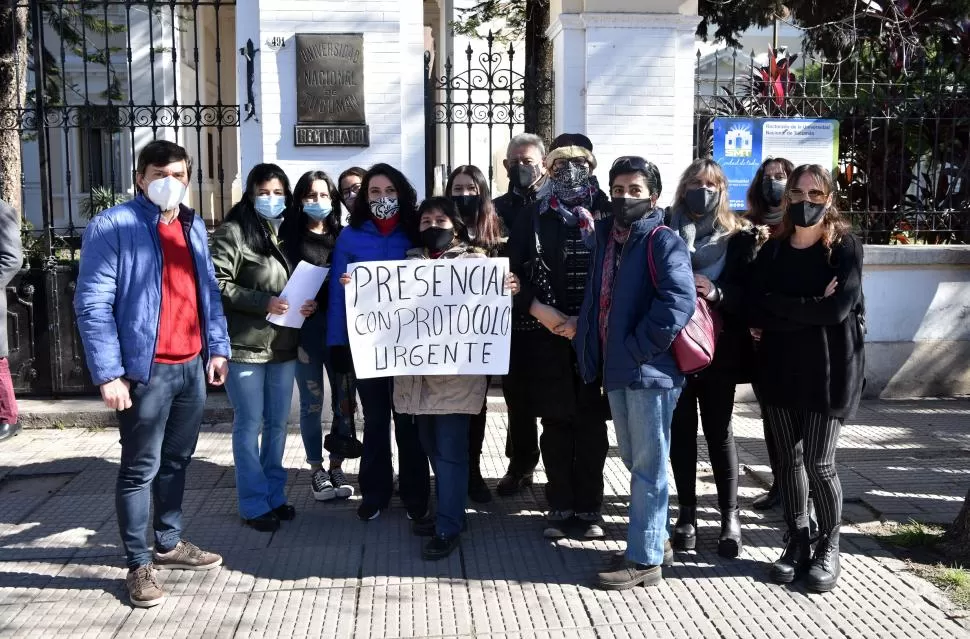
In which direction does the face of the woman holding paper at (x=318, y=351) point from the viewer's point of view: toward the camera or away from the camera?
toward the camera

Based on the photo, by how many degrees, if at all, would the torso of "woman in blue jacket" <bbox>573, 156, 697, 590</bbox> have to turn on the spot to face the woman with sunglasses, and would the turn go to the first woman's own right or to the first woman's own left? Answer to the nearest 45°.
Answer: approximately 135° to the first woman's own left

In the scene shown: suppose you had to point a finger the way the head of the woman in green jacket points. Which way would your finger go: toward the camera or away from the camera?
toward the camera

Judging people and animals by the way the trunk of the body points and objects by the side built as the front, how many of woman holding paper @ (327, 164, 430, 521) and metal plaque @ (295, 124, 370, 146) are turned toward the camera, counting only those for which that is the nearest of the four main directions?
2

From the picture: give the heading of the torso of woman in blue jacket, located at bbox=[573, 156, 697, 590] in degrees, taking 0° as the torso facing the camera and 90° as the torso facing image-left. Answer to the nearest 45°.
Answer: approximately 45°

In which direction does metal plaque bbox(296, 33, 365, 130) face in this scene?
toward the camera

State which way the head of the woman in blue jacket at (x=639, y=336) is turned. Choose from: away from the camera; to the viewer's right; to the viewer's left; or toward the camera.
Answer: toward the camera

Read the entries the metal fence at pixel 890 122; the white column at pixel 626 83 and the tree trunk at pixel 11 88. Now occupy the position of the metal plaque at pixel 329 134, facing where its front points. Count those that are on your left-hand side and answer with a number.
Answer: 2

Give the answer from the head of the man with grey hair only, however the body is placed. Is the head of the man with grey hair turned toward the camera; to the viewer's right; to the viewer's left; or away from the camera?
toward the camera

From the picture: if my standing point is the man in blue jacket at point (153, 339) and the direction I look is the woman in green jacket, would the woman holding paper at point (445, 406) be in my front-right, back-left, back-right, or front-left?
front-right

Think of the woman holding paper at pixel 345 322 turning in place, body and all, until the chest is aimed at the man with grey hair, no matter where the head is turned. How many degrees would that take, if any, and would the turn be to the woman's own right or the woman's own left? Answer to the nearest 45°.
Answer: approximately 90° to the woman's own left

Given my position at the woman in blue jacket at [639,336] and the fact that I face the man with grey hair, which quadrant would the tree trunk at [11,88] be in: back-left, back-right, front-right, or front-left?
front-left

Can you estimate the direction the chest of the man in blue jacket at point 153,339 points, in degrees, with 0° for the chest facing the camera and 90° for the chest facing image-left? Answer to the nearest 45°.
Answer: approximately 315°

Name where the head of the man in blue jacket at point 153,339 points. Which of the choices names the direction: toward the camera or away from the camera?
toward the camera

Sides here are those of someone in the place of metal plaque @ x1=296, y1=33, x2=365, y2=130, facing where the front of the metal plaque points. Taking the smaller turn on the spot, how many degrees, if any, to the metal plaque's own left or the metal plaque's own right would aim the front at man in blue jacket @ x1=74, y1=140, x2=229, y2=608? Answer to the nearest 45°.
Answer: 0° — it already faces them

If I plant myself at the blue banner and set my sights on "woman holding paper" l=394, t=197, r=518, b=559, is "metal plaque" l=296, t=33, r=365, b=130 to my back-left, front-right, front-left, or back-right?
front-right

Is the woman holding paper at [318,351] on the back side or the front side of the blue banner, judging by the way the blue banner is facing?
on the front side

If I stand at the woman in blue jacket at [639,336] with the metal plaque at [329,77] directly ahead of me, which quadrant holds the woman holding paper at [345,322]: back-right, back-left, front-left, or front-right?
front-left

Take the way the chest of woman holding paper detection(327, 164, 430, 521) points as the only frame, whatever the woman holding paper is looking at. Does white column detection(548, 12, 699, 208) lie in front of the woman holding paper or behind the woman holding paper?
behind

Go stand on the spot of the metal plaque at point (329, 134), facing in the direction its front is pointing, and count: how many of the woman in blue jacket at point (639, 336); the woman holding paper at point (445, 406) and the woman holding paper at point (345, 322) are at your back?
0

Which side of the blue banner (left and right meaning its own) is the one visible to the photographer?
front

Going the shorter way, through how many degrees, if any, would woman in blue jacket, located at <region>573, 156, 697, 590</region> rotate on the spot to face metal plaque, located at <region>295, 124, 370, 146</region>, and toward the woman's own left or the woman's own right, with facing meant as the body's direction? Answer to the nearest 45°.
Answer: approximately 90° to the woman's own right
